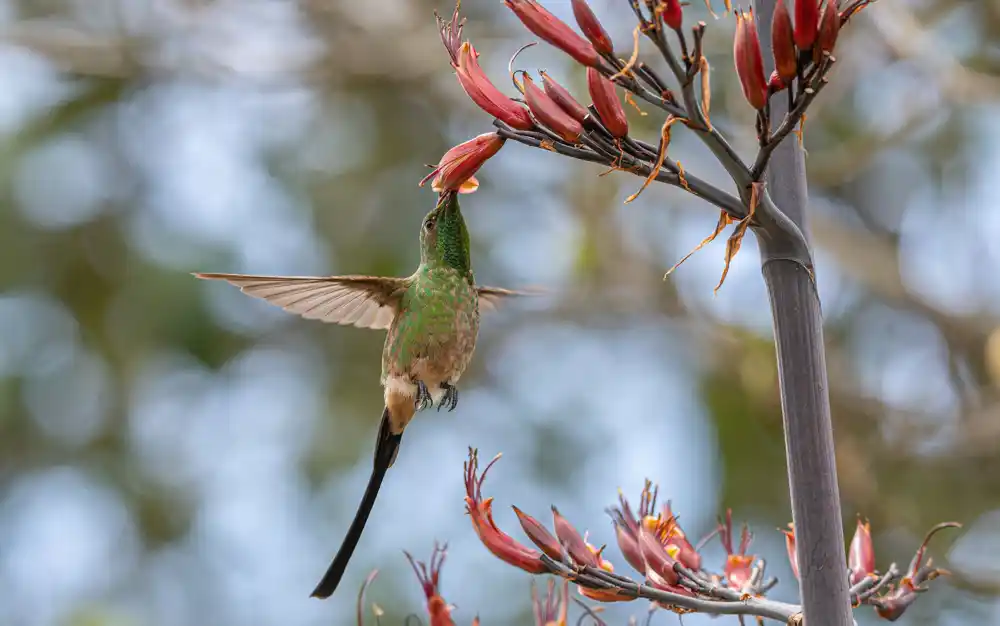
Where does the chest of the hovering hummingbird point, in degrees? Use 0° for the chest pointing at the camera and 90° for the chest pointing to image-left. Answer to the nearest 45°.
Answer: approximately 315°
